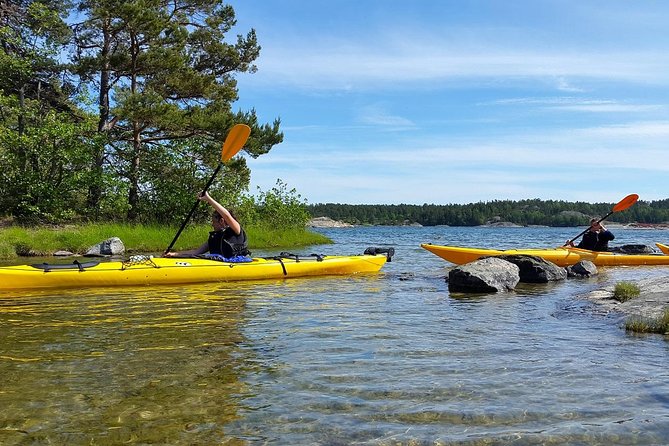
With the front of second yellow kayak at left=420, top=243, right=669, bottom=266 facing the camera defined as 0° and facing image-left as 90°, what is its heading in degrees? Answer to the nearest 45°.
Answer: approximately 90°

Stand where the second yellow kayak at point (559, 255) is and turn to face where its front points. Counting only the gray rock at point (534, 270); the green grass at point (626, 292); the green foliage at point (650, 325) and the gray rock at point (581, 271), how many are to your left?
4
